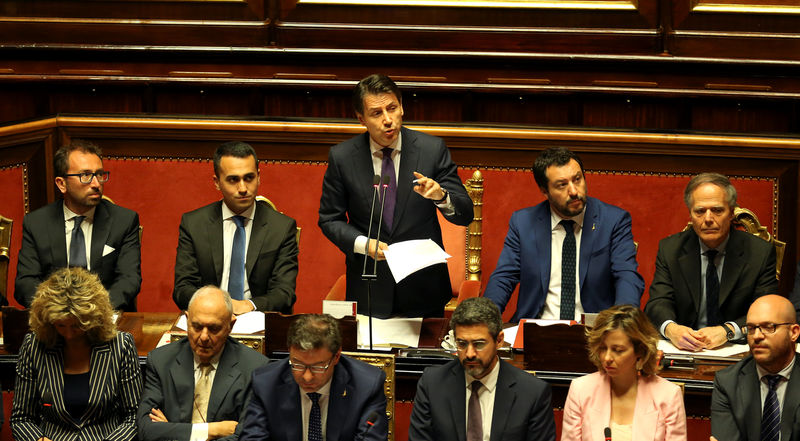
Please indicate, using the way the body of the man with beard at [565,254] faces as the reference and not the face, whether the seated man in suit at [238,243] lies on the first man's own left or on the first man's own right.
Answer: on the first man's own right

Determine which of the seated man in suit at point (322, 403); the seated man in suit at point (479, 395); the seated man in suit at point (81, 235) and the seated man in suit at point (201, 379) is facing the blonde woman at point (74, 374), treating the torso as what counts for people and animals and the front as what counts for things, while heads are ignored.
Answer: the seated man in suit at point (81, 235)

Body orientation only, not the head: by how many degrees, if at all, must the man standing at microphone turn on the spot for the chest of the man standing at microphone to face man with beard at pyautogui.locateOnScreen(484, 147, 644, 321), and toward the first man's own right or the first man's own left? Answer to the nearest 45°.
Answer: approximately 90° to the first man's own left

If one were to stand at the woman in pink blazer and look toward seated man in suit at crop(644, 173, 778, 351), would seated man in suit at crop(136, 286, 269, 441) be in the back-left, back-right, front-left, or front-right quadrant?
back-left

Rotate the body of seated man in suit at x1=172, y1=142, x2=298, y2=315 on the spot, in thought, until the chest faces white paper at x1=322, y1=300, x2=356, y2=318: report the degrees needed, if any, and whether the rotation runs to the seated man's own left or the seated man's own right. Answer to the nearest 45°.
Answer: approximately 45° to the seated man's own left

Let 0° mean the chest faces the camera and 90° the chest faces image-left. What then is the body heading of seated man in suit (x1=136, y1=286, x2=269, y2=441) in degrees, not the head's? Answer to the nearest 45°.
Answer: approximately 0°
